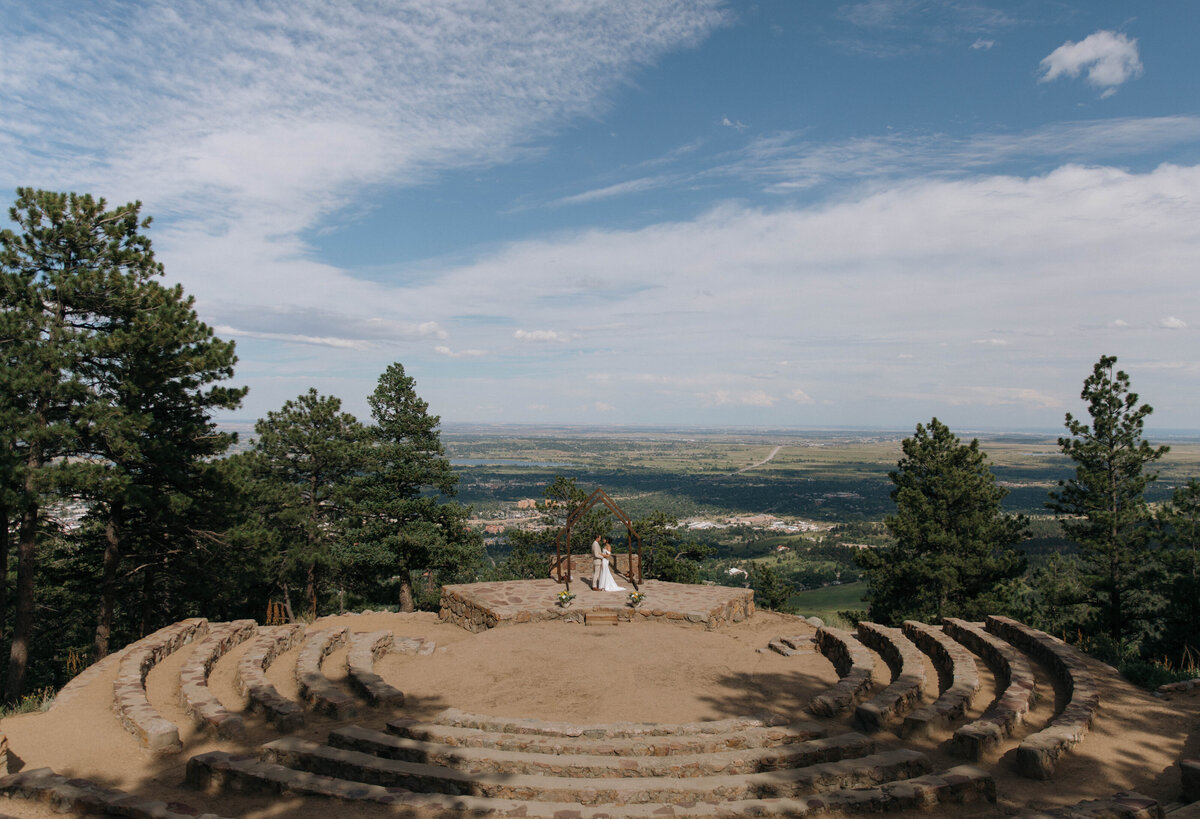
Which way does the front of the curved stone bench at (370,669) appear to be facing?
to the viewer's right

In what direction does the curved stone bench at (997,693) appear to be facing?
to the viewer's left

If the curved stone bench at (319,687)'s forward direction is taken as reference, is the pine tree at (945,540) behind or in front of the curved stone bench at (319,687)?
in front

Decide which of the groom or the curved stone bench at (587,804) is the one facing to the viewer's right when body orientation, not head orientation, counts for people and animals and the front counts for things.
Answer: the groom

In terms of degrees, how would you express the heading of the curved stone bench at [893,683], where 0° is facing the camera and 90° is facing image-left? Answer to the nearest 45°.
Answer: approximately 90°

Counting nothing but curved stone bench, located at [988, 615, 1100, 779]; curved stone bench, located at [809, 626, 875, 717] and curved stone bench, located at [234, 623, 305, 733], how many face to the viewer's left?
2

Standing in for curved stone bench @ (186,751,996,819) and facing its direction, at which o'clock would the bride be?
The bride is roughly at 12 o'clock from the curved stone bench.

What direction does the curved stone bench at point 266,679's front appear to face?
to the viewer's right

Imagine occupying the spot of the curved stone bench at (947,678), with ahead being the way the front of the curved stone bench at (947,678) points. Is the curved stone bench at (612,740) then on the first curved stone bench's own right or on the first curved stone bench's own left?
on the first curved stone bench's own left

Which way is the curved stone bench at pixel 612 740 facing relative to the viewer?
away from the camera

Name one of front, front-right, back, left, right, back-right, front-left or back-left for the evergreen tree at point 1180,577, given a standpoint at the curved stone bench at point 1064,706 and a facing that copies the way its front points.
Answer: right

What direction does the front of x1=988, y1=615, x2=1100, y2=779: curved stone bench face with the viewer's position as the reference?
facing to the left of the viewer

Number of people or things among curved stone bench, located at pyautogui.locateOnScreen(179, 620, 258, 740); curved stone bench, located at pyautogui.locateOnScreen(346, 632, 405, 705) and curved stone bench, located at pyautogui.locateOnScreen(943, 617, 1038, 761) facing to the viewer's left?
1

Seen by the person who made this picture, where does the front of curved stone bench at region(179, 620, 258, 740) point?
facing to the right of the viewer
